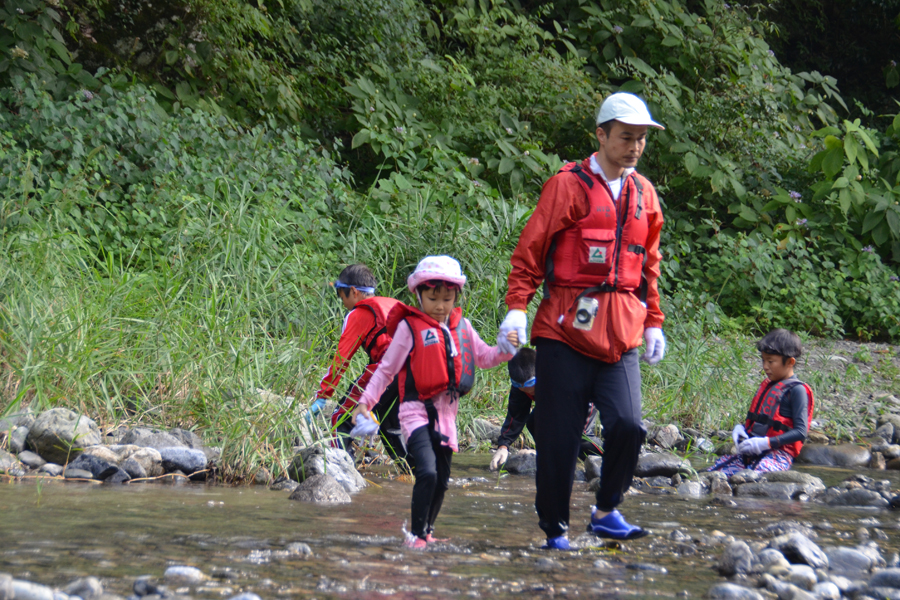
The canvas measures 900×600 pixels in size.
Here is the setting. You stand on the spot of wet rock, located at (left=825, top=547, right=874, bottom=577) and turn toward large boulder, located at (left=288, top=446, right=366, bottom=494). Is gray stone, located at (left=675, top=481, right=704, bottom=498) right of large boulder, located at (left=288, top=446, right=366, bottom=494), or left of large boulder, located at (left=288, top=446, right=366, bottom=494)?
right

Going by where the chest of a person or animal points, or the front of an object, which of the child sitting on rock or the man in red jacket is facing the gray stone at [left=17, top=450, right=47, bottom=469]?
the child sitting on rock

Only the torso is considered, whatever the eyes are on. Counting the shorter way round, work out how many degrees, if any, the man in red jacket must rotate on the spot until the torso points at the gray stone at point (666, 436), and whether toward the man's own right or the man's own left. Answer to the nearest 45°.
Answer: approximately 135° to the man's own left

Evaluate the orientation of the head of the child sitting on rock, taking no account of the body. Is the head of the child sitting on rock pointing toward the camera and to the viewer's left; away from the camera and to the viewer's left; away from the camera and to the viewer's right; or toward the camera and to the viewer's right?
toward the camera and to the viewer's left

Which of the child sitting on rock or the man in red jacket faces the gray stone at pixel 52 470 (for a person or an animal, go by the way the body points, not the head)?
the child sitting on rock

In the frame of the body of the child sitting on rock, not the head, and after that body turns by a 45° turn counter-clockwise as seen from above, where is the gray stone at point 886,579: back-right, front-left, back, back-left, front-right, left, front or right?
front

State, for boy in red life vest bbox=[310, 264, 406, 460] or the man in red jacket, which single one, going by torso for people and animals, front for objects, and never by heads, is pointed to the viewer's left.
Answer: the boy in red life vest

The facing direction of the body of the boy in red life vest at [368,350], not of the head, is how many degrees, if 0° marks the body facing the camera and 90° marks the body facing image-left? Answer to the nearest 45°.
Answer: approximately 90°

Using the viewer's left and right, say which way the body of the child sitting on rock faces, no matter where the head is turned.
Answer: facing the viewer and to the left of the viewer

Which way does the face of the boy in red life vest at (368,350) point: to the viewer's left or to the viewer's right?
to the viewer's left

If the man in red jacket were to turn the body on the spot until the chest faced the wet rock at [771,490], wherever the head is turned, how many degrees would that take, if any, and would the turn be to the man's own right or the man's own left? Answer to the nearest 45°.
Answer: approximately 90° to the man's own left

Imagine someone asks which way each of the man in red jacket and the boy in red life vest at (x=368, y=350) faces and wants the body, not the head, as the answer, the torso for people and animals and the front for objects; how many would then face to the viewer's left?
1

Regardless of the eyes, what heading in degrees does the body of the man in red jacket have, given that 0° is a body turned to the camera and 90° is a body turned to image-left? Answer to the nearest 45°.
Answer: approximately 315°
